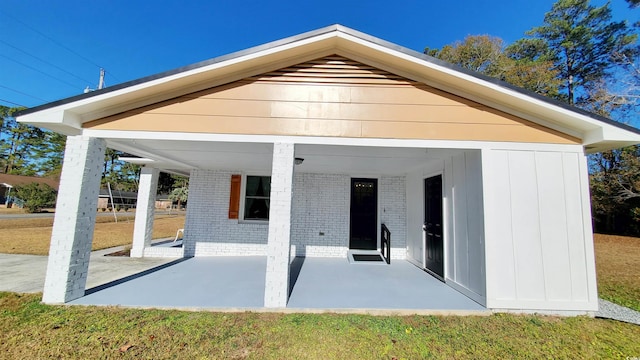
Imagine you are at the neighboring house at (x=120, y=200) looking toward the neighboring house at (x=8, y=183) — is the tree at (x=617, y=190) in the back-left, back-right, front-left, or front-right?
back-left

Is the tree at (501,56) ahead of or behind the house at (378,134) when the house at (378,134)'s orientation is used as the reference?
behind

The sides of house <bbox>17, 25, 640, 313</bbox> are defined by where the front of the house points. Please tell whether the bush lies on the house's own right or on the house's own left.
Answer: on the house's own right

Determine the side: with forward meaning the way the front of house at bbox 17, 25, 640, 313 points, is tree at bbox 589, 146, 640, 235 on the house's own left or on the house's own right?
on the house's own left

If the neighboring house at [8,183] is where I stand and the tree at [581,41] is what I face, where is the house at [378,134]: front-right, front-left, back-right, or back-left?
front-right

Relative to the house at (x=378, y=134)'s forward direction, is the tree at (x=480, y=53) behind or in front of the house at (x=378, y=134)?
behind

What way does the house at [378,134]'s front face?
toward the camera

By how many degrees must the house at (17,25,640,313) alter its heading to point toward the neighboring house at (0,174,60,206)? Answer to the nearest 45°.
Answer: approximately 135° to its right
